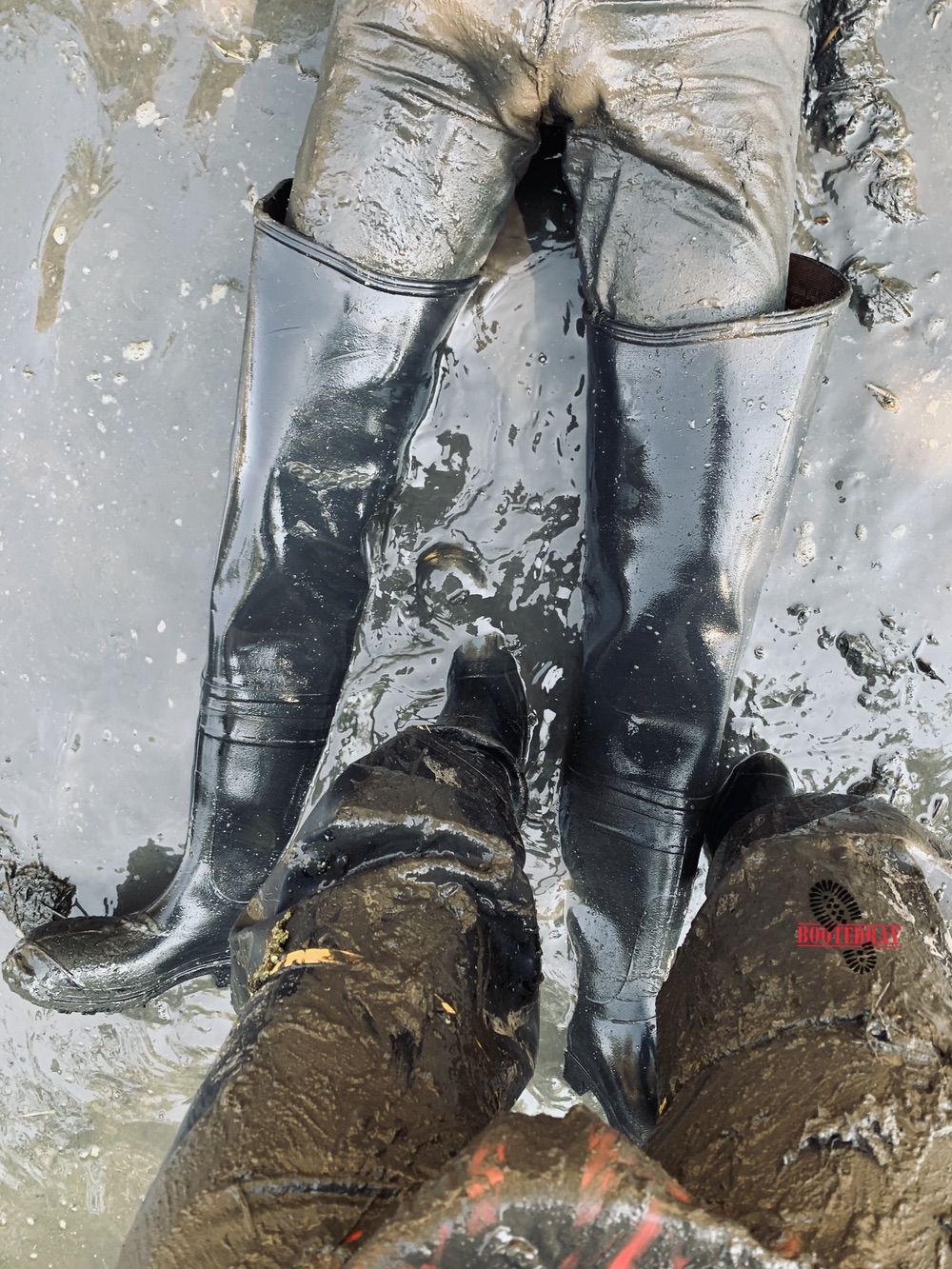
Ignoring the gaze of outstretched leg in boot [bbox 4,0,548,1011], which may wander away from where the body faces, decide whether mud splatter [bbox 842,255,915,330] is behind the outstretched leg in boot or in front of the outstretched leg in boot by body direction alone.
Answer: behind
